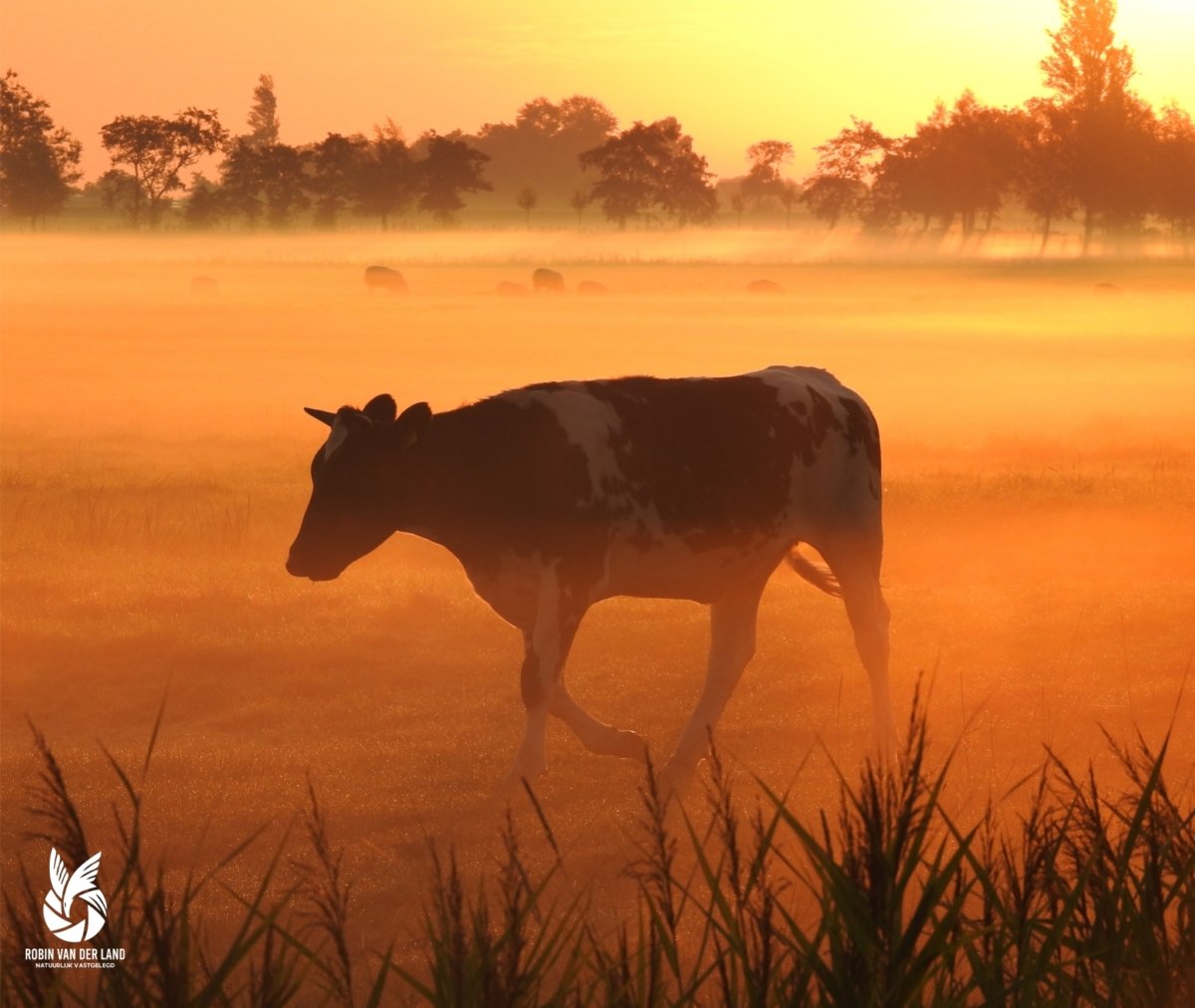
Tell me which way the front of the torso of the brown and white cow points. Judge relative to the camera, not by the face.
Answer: to the viewer's left
